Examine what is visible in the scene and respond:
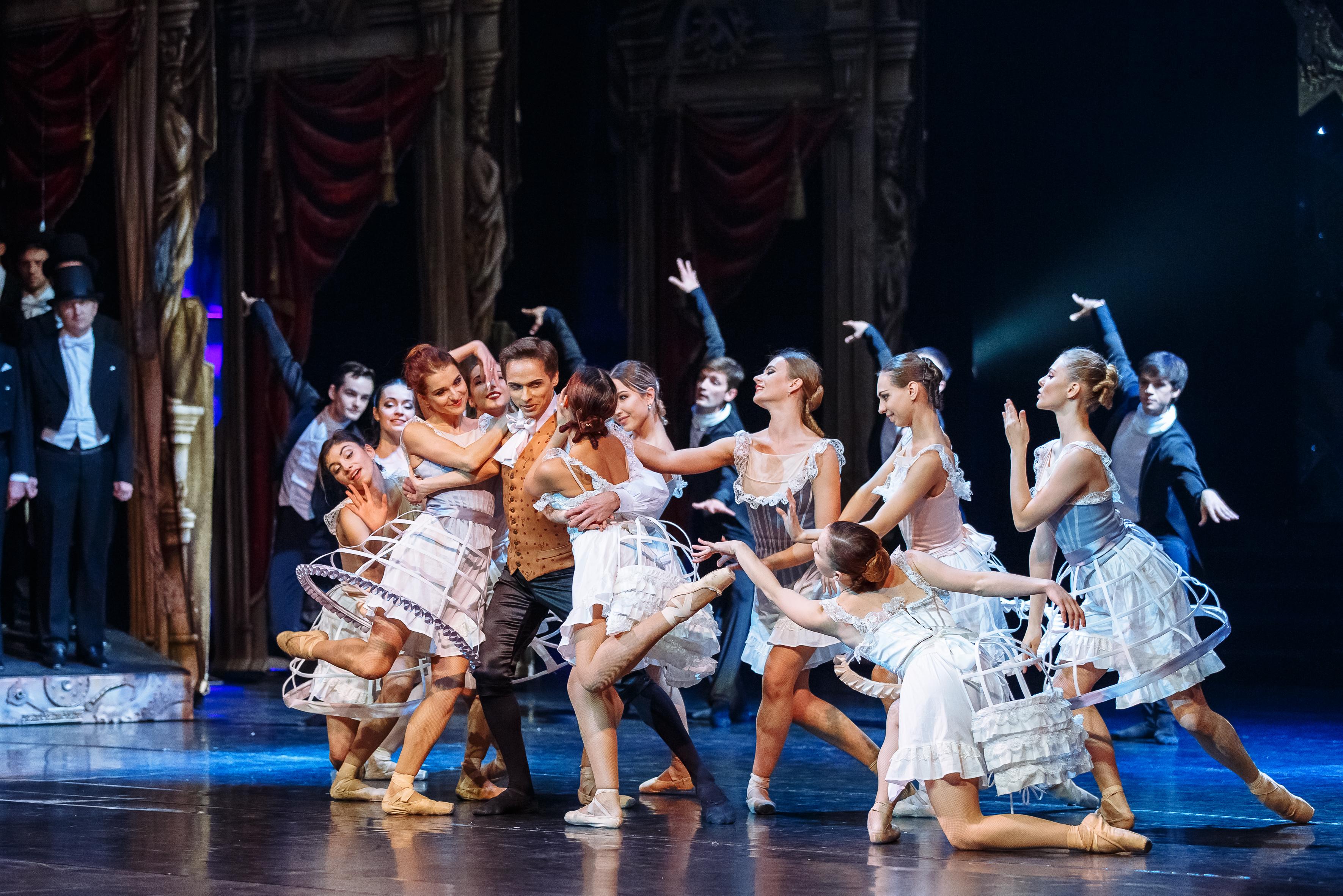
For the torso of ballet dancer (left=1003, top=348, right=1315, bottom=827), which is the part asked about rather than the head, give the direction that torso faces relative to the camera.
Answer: to the viewer's left

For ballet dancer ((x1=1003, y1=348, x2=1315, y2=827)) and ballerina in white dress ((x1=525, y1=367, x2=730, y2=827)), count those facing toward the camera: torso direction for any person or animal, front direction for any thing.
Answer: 0

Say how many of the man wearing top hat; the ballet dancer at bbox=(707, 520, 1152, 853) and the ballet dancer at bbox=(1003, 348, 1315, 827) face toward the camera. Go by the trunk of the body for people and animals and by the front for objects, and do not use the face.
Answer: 1

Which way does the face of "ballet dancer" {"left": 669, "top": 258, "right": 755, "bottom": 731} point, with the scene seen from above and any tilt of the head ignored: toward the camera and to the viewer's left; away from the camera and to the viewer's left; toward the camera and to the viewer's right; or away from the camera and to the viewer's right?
toward the camera and to the viewer's left

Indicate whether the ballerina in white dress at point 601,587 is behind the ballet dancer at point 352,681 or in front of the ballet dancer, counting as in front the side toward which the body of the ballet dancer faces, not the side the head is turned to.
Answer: in front

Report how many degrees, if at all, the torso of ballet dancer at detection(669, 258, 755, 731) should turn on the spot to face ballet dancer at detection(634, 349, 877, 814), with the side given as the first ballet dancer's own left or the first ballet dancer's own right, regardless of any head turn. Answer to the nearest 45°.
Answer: approximately 45° to the first ballet dancer's own left

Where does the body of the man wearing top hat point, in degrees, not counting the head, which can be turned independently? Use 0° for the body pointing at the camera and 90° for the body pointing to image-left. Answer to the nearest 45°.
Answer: approximately 0°

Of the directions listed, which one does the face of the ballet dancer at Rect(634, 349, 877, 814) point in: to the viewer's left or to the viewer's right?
to the viewer's left

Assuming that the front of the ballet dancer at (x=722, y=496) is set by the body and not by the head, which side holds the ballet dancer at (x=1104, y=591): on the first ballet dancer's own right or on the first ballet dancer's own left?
on the first ballet dancer's own left

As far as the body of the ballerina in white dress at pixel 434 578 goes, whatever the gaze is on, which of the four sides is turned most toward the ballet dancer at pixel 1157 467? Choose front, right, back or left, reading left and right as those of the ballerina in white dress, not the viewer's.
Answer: left
